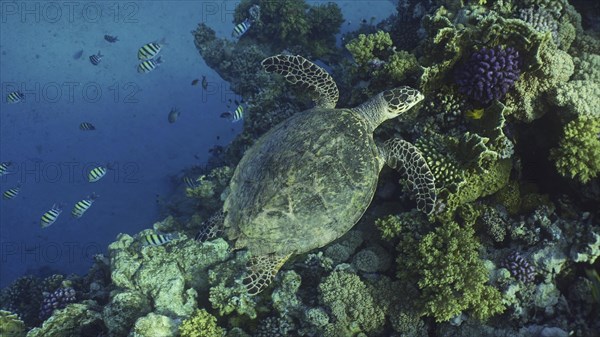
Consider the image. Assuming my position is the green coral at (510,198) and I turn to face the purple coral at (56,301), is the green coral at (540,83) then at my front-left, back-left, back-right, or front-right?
back-right

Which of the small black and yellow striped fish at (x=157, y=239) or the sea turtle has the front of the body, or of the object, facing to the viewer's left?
the small black and yellow striped fish

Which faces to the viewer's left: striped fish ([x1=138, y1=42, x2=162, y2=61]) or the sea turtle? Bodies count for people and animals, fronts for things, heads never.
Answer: the striped fish

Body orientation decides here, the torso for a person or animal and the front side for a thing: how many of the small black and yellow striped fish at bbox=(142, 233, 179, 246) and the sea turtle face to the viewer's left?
1

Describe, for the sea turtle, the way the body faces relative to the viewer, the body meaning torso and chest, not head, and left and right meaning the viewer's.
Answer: facing away from the viewer and to the right of the viewer

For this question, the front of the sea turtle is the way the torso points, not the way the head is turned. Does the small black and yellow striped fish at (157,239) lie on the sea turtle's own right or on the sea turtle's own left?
on the sea turtle's own left

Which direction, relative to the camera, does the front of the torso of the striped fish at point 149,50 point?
to the viewer's left

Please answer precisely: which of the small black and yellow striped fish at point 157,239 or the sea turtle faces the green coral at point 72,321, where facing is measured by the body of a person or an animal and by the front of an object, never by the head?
the small black and yellow striped fish

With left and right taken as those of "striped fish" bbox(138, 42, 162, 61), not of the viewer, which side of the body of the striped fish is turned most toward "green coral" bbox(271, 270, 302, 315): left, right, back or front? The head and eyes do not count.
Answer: left

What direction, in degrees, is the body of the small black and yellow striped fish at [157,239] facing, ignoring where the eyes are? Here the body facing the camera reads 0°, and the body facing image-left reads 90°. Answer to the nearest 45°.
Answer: approximately 90°

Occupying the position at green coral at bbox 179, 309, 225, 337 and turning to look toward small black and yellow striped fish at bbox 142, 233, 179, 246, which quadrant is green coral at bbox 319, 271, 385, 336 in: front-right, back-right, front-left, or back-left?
back-right

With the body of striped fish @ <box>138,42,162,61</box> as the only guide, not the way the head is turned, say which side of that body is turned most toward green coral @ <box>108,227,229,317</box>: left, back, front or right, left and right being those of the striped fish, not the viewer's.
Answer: left
